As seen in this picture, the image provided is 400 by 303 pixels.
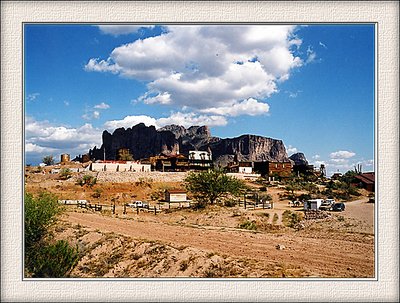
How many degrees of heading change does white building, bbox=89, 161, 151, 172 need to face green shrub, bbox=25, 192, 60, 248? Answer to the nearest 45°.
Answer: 0° — it already faces it

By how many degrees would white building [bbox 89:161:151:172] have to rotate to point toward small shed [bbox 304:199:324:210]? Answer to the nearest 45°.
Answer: approximately 45° to its left

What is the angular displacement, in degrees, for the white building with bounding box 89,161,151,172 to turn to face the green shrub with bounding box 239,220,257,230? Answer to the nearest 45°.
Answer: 0° — it already faces it

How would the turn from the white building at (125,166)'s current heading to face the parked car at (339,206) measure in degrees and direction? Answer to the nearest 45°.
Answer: approximately 45° to its left

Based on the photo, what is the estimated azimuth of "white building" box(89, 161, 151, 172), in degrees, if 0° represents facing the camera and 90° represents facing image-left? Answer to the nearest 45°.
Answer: approximately 0°

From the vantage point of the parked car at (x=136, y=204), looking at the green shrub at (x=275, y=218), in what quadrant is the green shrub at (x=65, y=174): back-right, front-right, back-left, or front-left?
back-left
